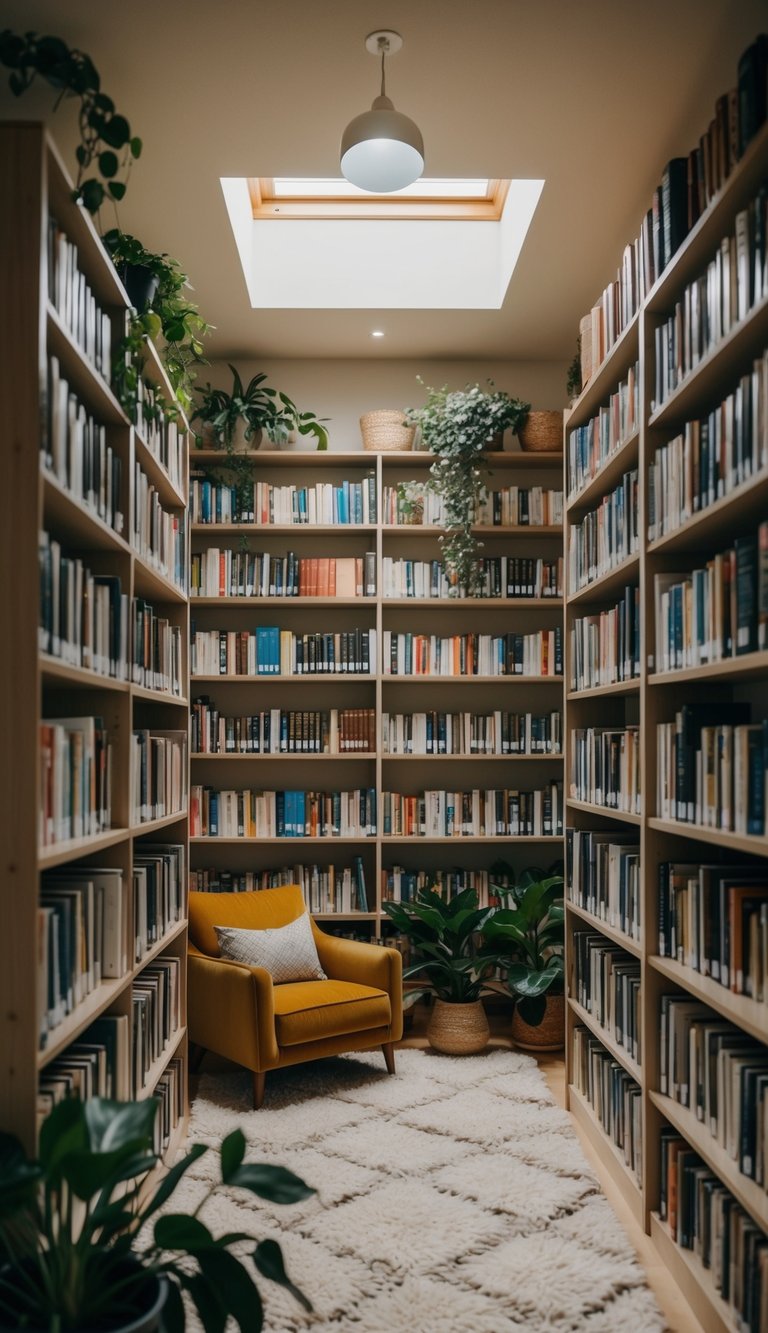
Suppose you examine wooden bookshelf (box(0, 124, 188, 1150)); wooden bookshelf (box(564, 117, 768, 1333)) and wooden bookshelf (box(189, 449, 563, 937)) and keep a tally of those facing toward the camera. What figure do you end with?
1

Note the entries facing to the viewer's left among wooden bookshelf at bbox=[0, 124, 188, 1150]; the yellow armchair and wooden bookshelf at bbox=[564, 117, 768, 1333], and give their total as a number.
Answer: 1

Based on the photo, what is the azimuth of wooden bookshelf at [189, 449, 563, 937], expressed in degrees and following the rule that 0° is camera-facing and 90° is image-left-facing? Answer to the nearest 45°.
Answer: approximately 0°

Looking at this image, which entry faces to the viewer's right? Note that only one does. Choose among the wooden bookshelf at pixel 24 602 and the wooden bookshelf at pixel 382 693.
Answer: the wooden bookshelf at pixel 24 602

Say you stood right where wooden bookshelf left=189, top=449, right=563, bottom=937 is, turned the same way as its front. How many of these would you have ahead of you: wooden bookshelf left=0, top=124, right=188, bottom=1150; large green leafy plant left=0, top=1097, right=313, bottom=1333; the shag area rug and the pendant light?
4

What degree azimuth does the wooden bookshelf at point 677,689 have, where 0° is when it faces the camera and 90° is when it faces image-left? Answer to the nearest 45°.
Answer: approximately 90°

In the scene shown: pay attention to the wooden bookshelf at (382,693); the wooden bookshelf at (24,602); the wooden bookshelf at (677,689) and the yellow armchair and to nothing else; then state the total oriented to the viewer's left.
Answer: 1

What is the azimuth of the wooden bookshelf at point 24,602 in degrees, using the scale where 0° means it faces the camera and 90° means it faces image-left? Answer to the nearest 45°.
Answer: approximately 270°

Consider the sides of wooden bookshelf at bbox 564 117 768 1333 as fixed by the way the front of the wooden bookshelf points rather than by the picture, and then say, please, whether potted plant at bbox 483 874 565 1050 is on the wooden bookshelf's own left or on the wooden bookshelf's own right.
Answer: on the wooden bookshelf's own right
